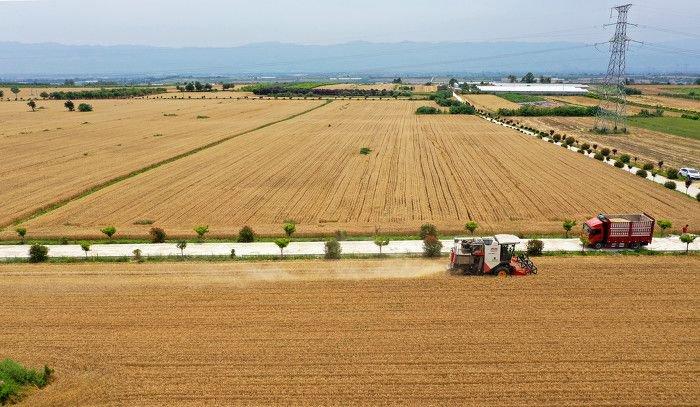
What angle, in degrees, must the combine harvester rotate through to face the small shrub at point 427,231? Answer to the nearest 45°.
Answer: approximately 135° to its left

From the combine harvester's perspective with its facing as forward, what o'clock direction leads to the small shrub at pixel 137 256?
The small shrub is roughly at 6 o'clock from the combine harvester.

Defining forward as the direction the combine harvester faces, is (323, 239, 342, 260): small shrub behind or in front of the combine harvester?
behind

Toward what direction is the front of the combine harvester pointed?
to the viewer's right

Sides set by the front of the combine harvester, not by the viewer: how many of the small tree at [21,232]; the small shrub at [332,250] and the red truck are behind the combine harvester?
2

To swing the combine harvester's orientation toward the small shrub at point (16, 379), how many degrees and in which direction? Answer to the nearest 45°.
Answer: approximately 135° to its right

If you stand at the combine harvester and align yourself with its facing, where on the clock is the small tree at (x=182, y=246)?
The small tree is roughly at 6 o'clock from the combine harvester.

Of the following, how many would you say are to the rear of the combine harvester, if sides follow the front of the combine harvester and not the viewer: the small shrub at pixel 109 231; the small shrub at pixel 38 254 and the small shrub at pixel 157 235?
3

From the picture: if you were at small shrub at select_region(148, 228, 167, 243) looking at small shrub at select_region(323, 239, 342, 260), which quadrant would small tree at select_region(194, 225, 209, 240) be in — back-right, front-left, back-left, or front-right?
front-left

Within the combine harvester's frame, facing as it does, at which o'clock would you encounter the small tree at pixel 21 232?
The small tree is roughly at 6 o'clock from the combine harvester.

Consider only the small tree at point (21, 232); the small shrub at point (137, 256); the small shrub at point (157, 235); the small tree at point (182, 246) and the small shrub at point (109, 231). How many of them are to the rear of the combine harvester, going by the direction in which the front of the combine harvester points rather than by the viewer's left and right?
5

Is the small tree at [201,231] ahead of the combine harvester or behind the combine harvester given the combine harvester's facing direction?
behind

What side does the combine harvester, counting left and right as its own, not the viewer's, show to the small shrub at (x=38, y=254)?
back

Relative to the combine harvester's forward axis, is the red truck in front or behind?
in front

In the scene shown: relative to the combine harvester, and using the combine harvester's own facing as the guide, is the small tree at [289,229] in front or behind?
behind
